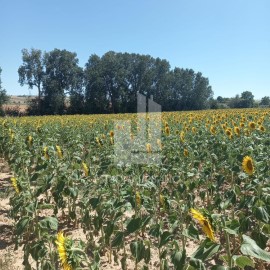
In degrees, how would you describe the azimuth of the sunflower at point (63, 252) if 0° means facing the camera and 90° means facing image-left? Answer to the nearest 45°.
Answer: approximately 90°

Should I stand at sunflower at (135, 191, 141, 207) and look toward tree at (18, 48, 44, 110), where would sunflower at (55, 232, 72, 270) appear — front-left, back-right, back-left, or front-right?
back-left

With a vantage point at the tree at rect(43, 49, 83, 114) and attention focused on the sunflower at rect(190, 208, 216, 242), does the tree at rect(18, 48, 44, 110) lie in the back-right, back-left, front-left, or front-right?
back-right

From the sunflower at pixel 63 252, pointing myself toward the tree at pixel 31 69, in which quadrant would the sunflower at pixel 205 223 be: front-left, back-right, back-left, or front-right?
back-right

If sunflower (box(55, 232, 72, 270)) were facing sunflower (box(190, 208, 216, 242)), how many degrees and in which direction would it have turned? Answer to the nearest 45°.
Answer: approximately 180°

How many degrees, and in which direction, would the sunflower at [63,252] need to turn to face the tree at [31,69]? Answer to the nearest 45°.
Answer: approximately 90° to its right

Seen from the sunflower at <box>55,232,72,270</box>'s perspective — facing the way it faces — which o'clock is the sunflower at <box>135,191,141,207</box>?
the sunflower at <box>135,191,141,207</box> is roughly at 4 o'clock from the sunflower at <box>55,232,72,270</box>.

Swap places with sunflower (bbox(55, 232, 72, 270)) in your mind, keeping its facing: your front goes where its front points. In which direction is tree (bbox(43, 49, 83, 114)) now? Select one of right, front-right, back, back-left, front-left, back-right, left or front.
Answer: right

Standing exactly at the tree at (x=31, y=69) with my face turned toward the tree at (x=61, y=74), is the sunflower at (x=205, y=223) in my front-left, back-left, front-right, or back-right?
front-right
